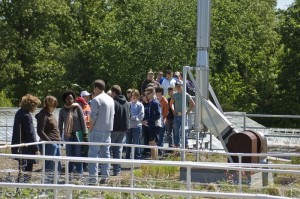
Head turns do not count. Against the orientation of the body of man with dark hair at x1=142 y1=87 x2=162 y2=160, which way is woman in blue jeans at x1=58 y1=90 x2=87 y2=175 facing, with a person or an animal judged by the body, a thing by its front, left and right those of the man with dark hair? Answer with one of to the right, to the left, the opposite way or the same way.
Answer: to the left

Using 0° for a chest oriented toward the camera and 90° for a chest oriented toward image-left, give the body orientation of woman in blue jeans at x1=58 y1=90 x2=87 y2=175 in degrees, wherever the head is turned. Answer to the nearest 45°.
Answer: approximately 0°

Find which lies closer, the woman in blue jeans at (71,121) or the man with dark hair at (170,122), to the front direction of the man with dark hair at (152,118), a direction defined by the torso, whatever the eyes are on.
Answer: the woman in blue jeans

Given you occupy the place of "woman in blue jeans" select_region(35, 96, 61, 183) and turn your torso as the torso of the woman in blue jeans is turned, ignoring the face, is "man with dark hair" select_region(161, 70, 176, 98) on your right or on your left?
on your left
